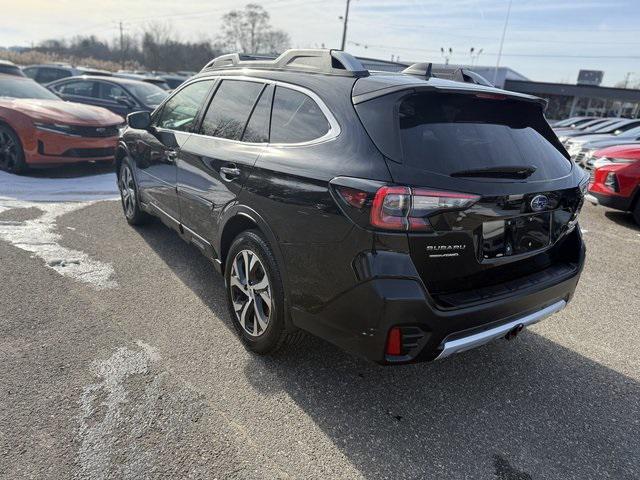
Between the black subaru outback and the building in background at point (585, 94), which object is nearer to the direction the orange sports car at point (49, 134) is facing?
the black subaru outback

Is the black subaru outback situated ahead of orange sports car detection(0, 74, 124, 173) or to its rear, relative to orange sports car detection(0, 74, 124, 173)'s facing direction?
ahead

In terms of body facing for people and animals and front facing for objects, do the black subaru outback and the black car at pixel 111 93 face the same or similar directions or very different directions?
very different directions

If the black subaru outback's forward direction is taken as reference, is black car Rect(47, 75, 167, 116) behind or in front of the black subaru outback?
in front

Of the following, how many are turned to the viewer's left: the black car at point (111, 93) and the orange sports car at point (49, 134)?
0

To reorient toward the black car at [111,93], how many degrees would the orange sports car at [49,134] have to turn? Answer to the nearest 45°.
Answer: approximately 135° to its left

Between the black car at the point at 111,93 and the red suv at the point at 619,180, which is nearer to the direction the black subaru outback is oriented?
the black car

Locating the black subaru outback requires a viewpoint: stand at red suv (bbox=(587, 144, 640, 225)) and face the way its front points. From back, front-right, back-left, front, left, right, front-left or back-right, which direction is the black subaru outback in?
front-left

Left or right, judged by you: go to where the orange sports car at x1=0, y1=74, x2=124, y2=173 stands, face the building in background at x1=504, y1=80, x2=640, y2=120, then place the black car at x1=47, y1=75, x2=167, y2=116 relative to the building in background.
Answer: left

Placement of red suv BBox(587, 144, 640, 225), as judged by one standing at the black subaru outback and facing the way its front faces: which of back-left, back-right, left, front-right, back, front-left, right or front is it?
right
